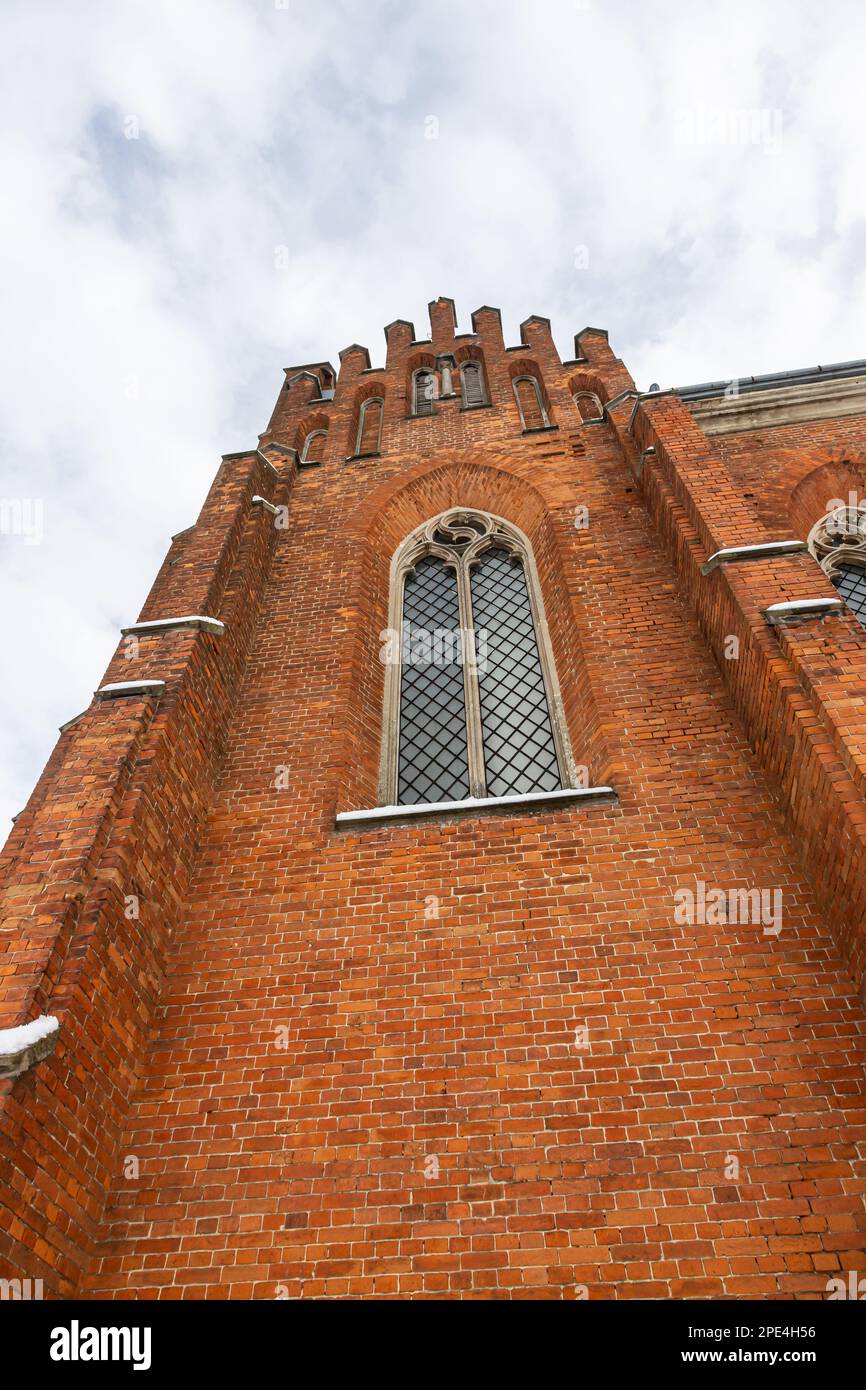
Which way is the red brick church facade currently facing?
toward the camera
